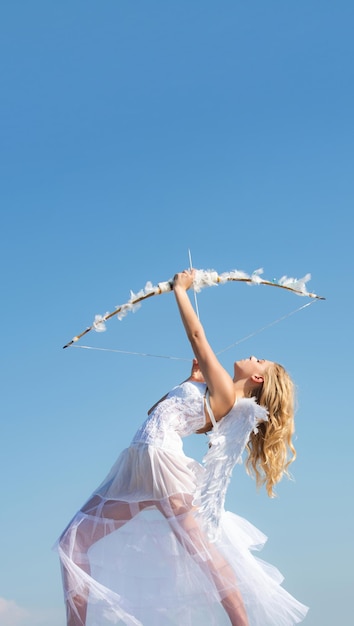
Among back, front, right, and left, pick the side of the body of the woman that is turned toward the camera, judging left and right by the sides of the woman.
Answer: left

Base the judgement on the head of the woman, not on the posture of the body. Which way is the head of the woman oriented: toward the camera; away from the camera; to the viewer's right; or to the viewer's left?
to the viewer's left
